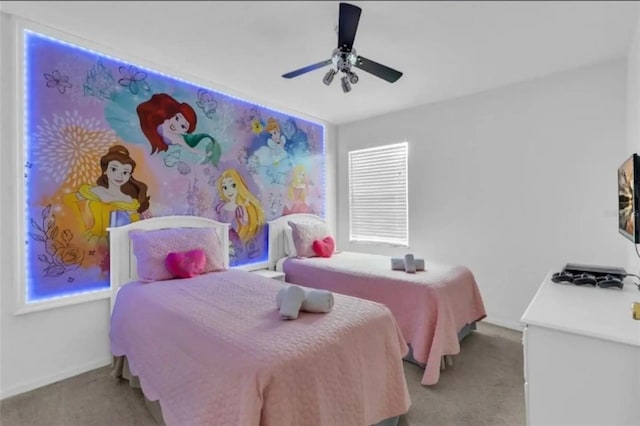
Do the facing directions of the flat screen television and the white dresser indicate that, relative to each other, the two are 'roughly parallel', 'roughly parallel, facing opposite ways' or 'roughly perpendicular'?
roughly parallel

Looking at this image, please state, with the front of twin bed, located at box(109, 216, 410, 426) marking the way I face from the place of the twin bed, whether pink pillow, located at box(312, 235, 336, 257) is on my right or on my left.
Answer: on my left

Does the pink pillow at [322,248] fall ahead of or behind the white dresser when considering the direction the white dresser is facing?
ahead

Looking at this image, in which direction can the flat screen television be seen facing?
to the viewer's left

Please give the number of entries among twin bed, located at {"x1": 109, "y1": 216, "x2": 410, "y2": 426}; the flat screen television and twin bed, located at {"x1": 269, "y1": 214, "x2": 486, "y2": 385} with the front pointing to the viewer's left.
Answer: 1

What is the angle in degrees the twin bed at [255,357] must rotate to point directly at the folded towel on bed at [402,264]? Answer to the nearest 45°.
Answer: approximately 90° to its left

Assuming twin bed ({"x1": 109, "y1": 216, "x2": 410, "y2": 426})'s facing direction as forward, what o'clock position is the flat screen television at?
The flat screen television is roughly at 11 o'clock from the twin bed.

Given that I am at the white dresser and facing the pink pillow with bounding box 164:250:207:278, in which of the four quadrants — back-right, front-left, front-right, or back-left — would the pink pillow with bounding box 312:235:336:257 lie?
front-right

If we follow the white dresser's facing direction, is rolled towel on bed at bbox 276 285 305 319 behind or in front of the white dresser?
in front

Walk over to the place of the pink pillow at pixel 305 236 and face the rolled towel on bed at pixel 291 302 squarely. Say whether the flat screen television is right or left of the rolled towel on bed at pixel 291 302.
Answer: left

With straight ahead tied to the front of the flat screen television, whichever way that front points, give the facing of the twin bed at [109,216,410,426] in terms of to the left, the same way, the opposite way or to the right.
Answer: the opposite way

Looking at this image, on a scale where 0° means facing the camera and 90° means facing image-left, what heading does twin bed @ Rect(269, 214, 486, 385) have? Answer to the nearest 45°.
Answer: approximately 315°

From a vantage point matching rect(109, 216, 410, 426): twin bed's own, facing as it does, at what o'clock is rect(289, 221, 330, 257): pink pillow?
The pink pillow is roughly at 8 o'clock from the twin bed.

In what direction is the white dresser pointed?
to the viewer's left

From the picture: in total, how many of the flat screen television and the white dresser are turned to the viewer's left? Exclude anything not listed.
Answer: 2

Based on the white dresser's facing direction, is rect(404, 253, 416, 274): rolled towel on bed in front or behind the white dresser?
in front

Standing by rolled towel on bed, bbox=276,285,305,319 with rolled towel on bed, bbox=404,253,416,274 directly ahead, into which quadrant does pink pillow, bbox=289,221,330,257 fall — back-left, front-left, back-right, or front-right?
front-left
